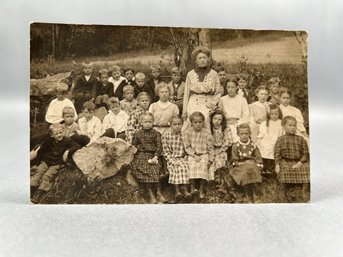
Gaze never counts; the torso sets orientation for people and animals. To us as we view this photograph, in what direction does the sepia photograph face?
facing the viewer
